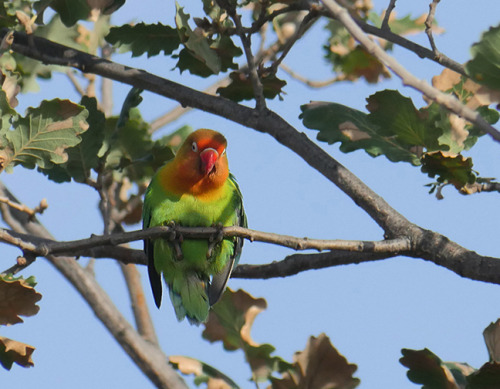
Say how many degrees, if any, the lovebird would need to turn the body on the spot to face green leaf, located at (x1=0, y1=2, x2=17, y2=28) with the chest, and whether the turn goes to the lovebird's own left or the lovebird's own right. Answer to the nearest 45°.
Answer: approximately 45° to the lovebird's own right

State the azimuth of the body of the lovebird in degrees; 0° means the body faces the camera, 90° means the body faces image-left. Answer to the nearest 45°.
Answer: approximately 0°

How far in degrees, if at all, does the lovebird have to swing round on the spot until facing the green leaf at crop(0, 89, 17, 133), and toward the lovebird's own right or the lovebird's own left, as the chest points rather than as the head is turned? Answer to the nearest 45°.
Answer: approximately 45° to the lovebird's own right

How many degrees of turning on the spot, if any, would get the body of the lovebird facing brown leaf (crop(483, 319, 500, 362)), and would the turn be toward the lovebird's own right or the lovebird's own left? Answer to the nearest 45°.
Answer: approximately 45° to the lovebird's own left

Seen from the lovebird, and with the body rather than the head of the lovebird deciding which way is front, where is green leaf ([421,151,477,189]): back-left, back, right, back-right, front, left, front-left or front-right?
front-left
